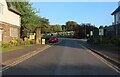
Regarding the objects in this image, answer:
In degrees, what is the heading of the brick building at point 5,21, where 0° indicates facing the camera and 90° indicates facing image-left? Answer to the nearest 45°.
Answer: approximately 315°
